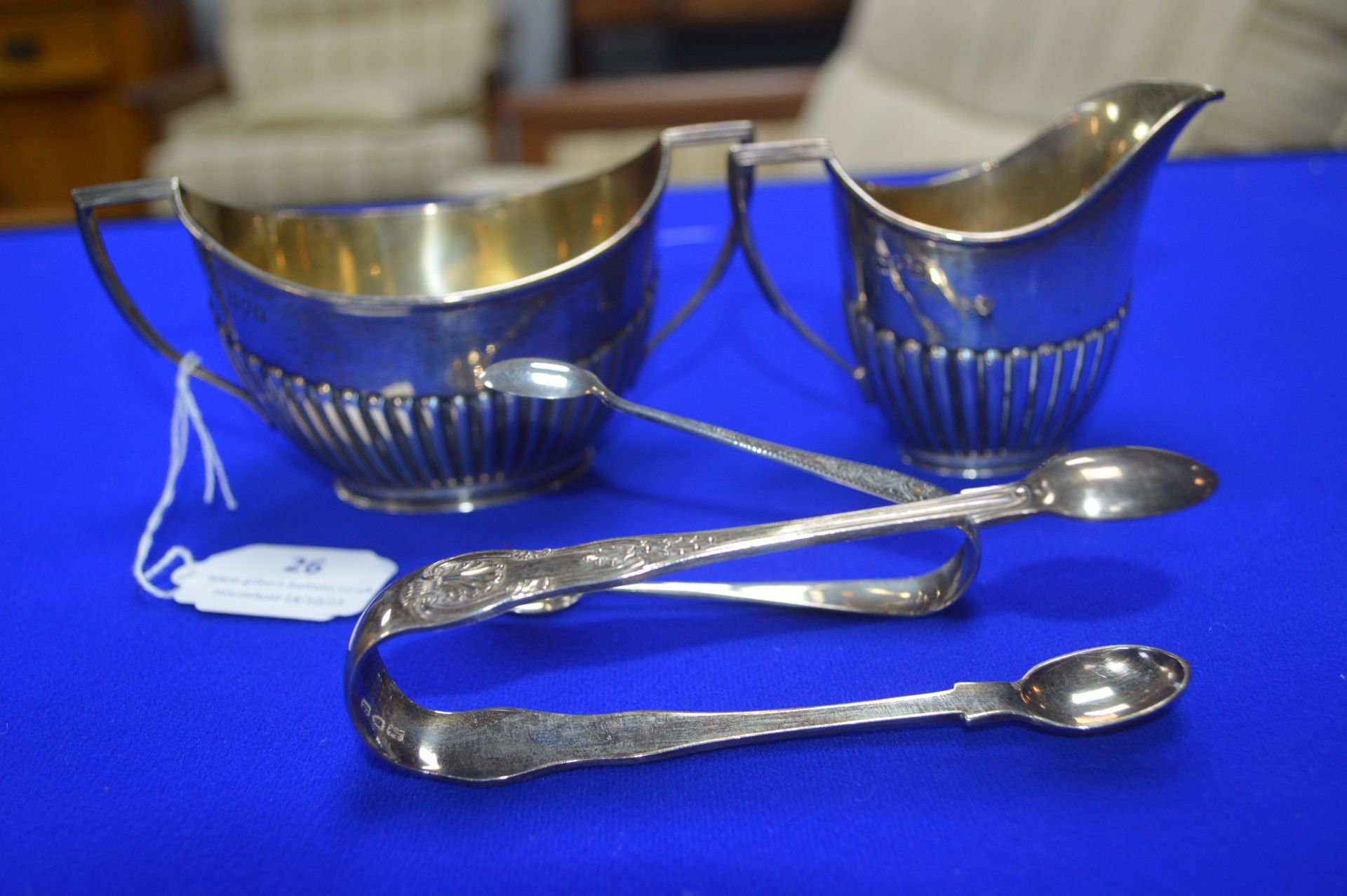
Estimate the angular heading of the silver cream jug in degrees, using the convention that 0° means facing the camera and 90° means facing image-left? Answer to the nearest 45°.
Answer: approximately 270°

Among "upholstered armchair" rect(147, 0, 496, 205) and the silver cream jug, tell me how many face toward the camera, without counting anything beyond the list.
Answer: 1

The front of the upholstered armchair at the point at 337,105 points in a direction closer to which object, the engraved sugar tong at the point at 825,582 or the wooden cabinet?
the engraved sugar tong

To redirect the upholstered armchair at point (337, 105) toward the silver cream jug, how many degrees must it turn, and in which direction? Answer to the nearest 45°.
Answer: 0° — it already faces it

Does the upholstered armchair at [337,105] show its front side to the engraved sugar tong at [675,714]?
yes

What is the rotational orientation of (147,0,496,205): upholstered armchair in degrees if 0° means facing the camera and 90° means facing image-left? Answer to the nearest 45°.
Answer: approximately 0°

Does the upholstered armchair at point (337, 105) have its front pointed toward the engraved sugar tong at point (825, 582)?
yes

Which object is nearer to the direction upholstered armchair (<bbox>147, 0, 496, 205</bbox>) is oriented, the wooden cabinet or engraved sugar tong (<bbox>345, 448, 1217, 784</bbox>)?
the engraved sugar tong
